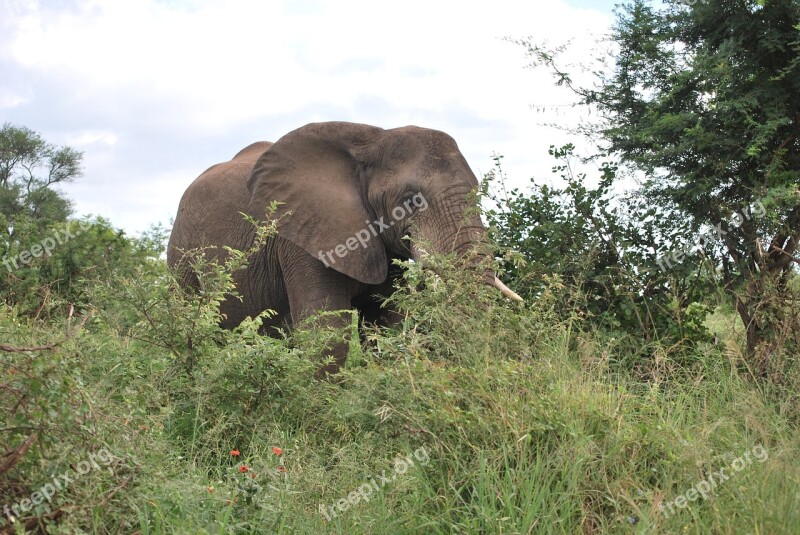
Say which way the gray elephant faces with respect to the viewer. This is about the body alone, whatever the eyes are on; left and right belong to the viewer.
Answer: facing the viewer and to the right of the viewer

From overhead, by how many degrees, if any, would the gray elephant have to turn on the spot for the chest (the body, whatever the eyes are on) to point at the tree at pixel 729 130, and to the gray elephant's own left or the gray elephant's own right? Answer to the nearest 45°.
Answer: approximately 45° to the gray elephant's own left
